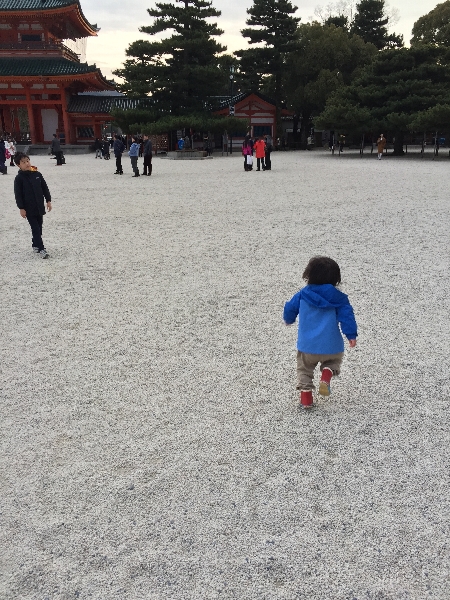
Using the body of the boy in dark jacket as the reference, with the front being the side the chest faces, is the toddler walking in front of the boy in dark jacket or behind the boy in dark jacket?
in front

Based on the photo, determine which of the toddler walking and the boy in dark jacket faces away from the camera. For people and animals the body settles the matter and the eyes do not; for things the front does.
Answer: the toddler walking

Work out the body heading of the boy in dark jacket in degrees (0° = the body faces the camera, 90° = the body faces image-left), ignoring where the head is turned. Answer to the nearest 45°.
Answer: approximately 315°

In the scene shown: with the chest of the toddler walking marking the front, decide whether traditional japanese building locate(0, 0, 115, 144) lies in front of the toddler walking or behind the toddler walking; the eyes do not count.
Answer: in front

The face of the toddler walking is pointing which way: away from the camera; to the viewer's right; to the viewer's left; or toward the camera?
away from the camera

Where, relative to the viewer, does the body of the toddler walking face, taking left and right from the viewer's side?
facing away from the viewer

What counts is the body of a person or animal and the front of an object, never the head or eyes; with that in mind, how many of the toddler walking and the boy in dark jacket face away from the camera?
1

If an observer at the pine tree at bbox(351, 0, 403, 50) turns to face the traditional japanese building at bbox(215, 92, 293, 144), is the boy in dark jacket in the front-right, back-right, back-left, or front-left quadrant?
front-left

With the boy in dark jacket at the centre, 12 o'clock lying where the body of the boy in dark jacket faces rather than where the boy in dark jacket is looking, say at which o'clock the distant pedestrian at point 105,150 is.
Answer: The distant pedestrian is roughly at 8 o'clock from the boy in dark jacket.

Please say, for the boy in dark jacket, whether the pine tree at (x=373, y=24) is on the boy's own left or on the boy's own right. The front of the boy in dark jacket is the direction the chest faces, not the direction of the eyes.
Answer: on the boy's own left

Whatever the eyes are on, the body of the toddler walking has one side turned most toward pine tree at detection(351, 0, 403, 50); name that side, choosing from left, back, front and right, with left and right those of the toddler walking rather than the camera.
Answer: front

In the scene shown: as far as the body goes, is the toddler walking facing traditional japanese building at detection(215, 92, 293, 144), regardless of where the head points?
yes

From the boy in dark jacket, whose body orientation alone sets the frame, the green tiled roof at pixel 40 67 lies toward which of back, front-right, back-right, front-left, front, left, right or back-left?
back-left

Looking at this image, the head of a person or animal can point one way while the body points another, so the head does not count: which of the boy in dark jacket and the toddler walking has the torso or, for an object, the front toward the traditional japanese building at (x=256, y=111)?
the toddler walking

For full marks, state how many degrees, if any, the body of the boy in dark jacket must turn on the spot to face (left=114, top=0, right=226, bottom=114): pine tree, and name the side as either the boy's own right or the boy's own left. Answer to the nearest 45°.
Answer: approximately 135° to the boy's own left
